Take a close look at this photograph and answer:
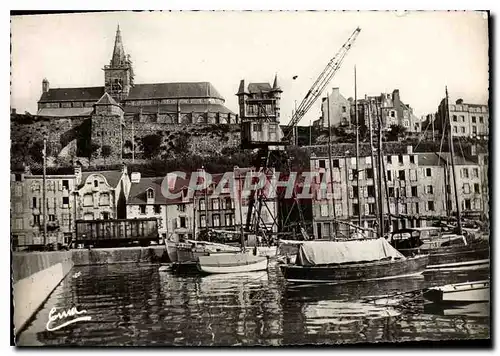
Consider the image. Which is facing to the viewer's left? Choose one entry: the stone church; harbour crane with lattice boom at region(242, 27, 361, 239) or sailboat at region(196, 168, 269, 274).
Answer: the stone church

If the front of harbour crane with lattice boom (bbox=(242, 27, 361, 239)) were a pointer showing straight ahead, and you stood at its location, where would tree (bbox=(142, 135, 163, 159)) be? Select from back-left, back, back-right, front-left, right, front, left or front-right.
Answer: back

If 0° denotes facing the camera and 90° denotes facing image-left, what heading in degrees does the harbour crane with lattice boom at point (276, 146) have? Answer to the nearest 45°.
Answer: approximately 270°

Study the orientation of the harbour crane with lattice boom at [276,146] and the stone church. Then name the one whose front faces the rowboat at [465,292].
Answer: the harbour crane with lattice boom

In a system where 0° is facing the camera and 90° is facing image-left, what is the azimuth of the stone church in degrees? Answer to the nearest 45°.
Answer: approximately 90°

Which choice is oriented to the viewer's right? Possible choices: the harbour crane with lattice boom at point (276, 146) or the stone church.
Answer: the harbour crane with lattice boom

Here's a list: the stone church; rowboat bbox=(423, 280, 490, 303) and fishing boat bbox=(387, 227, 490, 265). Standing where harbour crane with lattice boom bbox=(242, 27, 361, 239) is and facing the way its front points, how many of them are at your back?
1

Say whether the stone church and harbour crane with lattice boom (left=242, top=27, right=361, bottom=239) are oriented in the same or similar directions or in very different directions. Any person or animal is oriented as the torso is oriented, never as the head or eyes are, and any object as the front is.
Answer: very different directions

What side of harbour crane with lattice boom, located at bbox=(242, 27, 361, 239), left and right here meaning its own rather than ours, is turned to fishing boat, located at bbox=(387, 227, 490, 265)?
front
